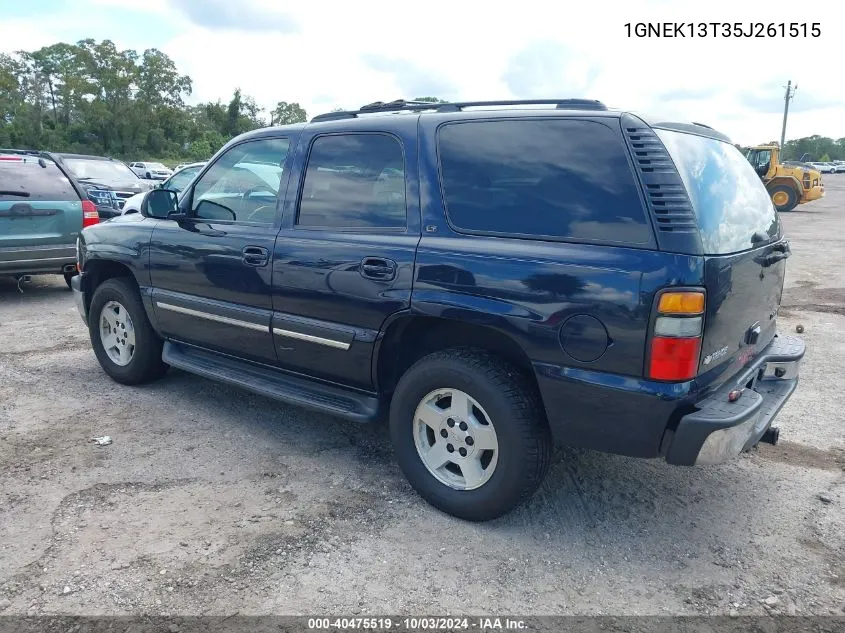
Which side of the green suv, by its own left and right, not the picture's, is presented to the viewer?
back

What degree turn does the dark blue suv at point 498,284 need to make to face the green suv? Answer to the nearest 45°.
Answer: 0° — it already faces it

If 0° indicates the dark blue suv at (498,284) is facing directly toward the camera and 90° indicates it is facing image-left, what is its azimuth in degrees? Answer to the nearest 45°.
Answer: approximately 135°

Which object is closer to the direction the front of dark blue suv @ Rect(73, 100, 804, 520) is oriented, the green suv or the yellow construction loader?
the green suv

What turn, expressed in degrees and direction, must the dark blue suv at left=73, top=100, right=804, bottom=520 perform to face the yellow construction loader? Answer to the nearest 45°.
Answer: approximately 90° to its right

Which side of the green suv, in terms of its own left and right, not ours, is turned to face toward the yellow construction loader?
right

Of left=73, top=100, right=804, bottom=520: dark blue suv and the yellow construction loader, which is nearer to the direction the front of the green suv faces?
the yellow construction loader
